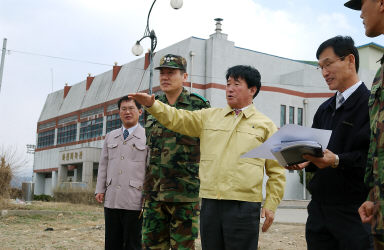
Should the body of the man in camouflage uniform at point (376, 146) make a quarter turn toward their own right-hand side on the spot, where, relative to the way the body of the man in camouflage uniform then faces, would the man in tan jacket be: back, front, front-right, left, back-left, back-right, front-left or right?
front-left

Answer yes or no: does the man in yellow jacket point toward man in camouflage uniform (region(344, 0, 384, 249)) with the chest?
no

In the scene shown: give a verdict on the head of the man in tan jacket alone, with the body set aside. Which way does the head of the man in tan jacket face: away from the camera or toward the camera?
toward the camera

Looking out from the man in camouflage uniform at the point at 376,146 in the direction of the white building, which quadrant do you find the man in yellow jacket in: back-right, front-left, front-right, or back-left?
front-left

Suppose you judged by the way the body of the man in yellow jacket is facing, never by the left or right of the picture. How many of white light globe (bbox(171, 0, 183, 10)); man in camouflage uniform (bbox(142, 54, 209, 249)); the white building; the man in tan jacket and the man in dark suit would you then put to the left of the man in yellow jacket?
1

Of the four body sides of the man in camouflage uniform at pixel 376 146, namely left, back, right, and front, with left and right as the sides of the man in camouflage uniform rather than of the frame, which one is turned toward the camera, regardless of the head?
left

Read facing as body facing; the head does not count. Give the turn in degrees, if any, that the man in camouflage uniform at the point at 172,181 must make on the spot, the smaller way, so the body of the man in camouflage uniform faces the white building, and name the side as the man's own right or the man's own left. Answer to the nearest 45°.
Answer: approximately 135° to the man's own right

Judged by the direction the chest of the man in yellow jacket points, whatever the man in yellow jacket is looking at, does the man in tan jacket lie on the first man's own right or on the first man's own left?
on the first man's own right

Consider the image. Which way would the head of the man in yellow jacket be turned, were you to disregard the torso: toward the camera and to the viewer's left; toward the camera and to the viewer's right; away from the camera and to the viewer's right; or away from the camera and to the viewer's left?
toward the camera and to the viewer's left

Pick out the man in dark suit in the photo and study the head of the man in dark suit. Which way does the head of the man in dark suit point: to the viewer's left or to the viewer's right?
to the viewer's left

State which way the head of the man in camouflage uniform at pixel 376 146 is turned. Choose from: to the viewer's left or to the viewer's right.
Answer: to the viewer's left

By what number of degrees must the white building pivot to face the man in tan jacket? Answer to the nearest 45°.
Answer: approximately 45° to its left

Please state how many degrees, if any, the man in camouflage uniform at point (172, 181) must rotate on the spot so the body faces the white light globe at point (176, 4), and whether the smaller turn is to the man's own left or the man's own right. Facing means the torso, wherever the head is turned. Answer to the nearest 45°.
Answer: approximately 135° to the man's own right

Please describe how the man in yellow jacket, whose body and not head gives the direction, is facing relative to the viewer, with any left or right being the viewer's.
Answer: facing the viewer and to the left of the viewer
